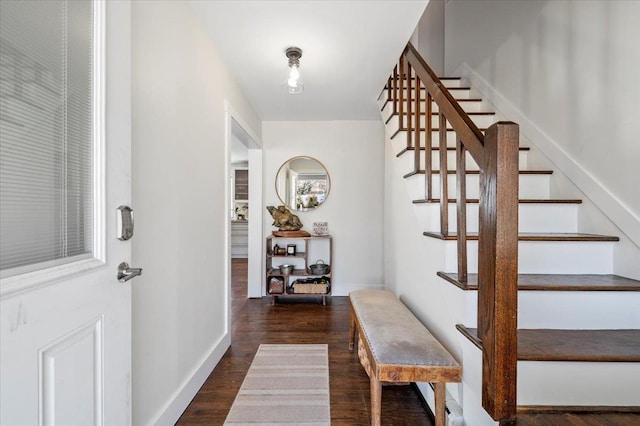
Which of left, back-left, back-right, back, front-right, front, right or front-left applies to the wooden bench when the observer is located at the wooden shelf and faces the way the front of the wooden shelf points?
front

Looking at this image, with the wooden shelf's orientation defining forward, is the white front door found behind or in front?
in front

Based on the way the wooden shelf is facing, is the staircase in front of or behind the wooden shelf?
in front

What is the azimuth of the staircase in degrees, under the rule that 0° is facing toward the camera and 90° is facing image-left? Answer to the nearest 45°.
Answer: approximately 0°

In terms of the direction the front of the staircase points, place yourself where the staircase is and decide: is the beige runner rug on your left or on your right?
on your right

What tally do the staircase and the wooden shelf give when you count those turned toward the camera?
2

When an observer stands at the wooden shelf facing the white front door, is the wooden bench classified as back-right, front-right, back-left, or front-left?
front-left

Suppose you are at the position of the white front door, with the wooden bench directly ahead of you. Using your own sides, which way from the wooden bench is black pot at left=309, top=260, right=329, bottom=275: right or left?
left

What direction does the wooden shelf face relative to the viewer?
toward the camera

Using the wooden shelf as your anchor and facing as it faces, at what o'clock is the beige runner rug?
The beige runner rug is roughly at 12 o'clock from the wooden shelf.
